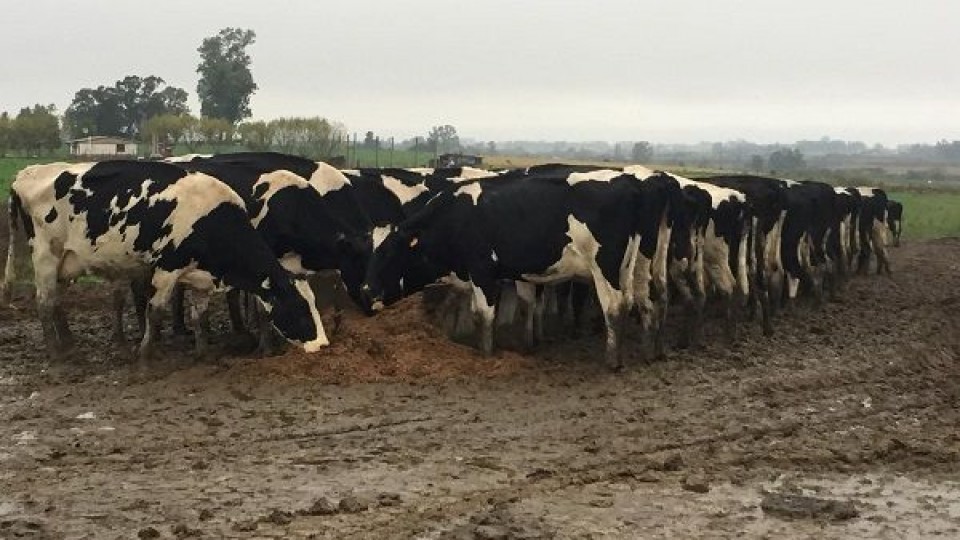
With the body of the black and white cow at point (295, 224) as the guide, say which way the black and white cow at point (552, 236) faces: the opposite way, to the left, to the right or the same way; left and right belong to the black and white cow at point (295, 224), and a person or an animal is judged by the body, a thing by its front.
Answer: the opposite way

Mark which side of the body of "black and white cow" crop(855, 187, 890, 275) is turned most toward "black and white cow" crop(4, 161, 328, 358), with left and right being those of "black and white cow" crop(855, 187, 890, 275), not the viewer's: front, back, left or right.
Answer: left

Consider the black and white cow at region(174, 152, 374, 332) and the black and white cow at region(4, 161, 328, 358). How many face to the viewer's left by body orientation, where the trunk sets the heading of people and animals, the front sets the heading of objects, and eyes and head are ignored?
0

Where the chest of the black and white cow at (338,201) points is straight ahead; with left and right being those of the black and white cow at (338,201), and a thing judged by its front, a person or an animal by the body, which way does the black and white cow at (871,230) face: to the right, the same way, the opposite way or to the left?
to the left

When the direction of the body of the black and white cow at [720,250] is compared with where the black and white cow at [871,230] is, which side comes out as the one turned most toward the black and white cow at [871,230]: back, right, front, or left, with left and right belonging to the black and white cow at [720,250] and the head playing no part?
right

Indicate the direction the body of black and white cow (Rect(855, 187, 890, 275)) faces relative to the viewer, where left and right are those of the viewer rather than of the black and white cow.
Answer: facing away from the viewer and to the left of the viewer

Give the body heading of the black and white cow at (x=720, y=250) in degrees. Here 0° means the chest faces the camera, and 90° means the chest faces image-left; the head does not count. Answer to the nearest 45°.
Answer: approximately 135°

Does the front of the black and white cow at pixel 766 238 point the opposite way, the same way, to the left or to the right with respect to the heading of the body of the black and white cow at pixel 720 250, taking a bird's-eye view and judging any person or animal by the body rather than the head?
the same way

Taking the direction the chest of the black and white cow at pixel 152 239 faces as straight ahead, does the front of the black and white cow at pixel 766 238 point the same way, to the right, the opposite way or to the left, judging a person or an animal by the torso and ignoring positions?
to the left

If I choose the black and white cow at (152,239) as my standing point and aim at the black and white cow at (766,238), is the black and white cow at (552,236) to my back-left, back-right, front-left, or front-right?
front-right

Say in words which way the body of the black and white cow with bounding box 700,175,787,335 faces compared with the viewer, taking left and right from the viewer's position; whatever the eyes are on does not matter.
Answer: facing away from the viewer and to the left of the viewer

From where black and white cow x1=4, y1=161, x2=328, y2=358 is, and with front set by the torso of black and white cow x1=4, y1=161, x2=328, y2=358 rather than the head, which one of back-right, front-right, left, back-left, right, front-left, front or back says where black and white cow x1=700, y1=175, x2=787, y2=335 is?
front

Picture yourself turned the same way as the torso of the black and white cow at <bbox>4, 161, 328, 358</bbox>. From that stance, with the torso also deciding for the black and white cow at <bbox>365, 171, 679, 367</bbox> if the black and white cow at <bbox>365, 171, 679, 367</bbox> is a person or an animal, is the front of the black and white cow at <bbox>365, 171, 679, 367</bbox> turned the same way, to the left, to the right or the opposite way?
the opposite way

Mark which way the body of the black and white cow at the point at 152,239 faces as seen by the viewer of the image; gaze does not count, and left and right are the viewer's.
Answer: facing to the right of the viewer

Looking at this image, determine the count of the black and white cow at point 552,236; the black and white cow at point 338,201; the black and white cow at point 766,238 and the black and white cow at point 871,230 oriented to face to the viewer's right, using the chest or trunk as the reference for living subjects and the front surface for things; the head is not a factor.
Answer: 1

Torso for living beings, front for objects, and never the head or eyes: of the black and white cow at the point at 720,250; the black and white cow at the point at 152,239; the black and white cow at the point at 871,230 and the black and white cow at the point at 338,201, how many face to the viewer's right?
2

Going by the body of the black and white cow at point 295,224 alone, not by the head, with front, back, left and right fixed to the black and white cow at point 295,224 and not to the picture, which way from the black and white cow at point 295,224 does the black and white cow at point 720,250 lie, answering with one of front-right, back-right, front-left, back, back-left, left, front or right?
front

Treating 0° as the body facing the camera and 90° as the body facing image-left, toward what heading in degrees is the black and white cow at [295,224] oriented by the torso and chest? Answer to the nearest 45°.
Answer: approximately 270°

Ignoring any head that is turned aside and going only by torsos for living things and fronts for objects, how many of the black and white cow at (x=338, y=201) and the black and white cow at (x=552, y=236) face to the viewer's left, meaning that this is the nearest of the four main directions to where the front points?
1

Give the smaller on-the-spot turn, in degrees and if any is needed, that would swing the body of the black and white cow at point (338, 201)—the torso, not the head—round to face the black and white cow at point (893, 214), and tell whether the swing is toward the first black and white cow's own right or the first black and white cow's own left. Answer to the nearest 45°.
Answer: approximately 45° to the first black and white cow's own left
